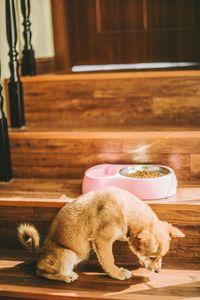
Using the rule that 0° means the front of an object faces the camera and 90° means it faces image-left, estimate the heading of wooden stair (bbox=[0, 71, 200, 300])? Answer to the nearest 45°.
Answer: approximately 0°
